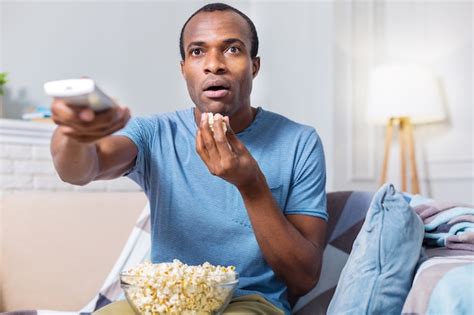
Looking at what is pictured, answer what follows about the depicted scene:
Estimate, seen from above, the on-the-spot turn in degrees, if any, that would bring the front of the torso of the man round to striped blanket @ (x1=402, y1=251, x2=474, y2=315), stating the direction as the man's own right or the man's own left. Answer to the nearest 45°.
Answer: approximately 45° to the man's own left

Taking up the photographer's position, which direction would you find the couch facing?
facing the viewer

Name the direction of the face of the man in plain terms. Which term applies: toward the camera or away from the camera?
toward the camera

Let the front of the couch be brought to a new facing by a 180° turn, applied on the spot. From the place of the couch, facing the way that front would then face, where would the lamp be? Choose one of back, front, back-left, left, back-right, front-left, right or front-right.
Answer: front-right
